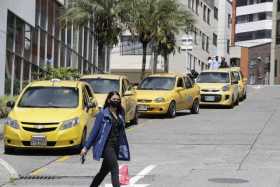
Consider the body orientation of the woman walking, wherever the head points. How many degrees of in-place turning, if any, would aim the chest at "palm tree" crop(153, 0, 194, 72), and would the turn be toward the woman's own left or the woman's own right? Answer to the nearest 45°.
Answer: approximately 135° to the woman's own left

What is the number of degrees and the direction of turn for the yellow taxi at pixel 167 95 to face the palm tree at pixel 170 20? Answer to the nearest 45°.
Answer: approximately 135° to its right

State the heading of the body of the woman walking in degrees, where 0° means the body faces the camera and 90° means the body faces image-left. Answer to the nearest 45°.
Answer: approximately 315°

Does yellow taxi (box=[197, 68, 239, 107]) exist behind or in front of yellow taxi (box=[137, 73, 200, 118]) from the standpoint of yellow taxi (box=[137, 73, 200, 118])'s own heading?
behind

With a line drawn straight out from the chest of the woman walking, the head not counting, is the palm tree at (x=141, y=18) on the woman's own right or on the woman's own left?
on the woman's own left

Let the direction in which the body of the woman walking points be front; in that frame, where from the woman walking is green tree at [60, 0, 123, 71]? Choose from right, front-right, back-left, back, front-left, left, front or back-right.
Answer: back-left

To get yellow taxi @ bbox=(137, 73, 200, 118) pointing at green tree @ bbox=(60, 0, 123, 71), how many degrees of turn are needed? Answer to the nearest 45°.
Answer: approximately 90° to its right

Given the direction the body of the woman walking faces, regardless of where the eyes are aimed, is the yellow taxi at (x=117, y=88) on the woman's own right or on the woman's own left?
on the woman's own left

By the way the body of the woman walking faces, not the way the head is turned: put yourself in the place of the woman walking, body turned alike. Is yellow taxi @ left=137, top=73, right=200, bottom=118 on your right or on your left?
on your left
